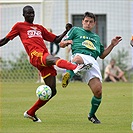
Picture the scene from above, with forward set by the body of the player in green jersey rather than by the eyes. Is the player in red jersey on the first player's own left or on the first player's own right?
on the first player's own right

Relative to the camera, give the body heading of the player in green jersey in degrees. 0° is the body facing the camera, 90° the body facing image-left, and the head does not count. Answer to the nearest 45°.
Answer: approximately 0°
